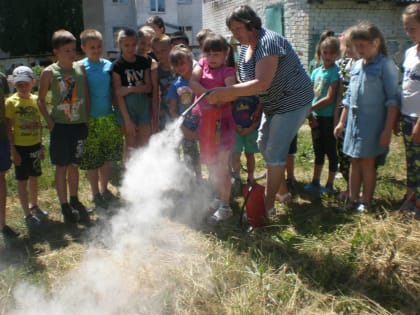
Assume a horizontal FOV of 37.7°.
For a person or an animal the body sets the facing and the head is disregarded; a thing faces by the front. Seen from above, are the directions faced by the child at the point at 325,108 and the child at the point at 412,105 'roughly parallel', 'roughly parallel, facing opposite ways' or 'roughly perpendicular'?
roughly parallel

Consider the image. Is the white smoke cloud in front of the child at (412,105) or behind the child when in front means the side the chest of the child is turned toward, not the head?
in front

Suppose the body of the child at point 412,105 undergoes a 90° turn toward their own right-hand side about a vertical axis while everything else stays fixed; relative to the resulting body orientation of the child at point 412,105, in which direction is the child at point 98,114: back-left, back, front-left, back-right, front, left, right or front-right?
front-left

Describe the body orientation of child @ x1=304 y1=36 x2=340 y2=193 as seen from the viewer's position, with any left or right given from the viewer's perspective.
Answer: facing the viewer and to the left of the viewer

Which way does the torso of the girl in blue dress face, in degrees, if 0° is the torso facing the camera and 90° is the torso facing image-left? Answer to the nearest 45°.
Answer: approximately 45°

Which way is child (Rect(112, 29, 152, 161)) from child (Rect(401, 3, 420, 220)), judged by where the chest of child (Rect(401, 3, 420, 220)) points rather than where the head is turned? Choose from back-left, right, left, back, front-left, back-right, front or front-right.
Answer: front-right

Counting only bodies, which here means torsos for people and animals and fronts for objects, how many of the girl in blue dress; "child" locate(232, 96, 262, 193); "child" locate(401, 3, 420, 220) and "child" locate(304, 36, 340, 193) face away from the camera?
0

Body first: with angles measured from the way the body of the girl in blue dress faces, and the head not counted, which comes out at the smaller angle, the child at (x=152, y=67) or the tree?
the child

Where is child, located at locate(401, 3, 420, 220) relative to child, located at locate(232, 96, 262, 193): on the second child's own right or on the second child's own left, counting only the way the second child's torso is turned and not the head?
on the second child's own left

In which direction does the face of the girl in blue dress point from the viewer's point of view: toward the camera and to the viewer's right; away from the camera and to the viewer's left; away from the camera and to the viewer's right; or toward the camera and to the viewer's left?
toward the camera and to the viewer's left

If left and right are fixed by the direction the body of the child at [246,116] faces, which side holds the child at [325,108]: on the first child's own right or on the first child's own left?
on the first child's own left

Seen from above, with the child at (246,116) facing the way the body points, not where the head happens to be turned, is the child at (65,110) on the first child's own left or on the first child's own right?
on the first child's own right

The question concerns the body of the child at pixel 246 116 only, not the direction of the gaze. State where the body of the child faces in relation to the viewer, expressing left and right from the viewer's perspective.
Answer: facing the viewer

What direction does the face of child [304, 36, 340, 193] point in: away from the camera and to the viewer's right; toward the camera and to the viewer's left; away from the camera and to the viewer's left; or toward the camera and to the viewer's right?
toward the camera and to the viewer's left
